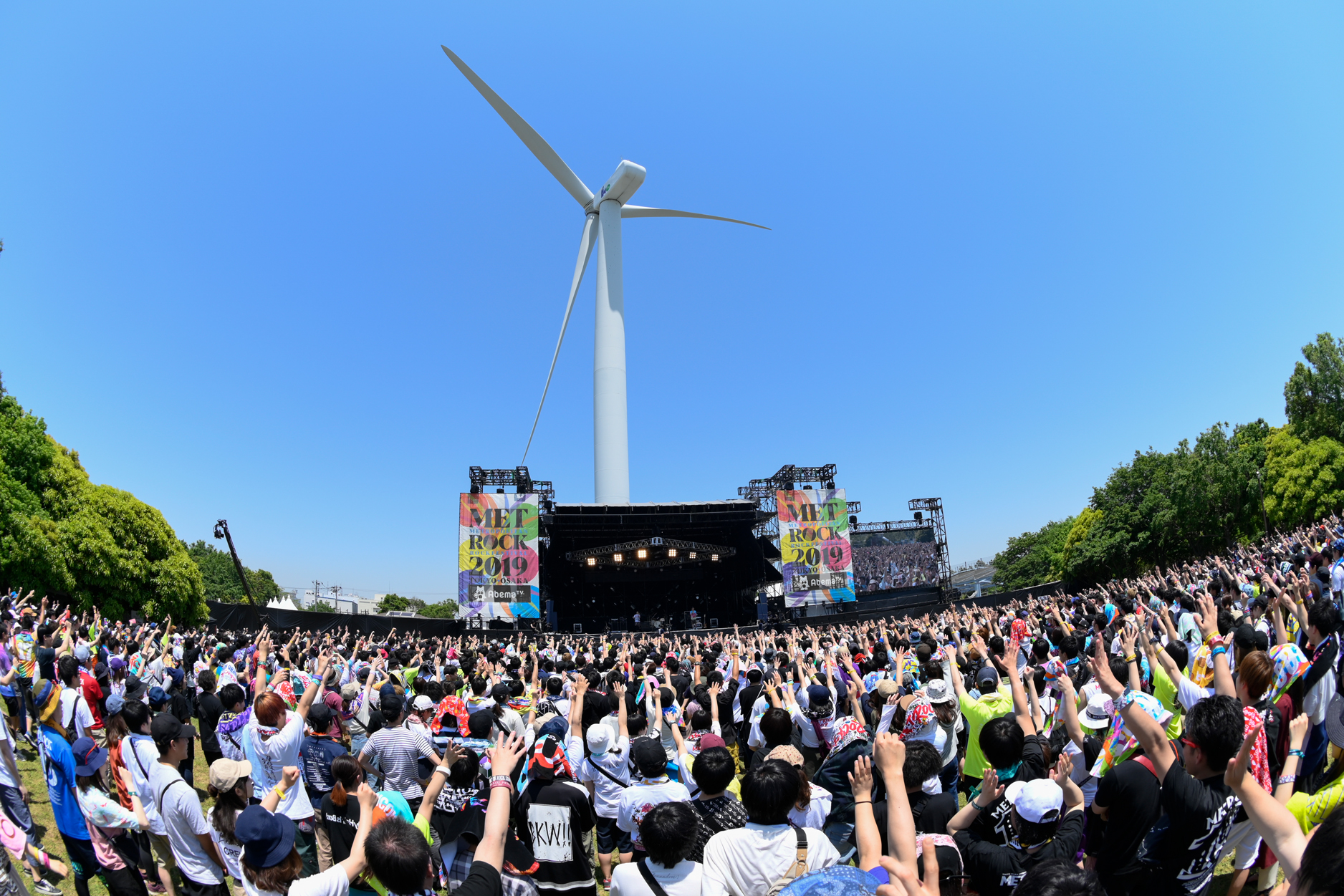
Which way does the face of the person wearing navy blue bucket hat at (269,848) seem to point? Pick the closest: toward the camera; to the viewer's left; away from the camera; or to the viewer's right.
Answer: away from the camera

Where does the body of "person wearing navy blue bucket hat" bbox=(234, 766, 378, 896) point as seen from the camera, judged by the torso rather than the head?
away from the camera

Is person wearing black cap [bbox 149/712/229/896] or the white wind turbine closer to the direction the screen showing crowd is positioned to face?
the person wearing black cap

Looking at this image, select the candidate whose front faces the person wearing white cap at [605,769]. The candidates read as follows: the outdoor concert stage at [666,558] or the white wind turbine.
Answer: the outdoor concert stage

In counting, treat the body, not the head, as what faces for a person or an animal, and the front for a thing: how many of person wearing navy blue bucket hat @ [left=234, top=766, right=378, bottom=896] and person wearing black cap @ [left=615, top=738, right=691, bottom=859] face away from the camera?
2

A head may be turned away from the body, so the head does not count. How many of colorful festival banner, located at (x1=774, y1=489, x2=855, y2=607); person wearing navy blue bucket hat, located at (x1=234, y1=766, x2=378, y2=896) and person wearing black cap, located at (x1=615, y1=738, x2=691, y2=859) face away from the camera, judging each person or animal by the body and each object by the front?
2

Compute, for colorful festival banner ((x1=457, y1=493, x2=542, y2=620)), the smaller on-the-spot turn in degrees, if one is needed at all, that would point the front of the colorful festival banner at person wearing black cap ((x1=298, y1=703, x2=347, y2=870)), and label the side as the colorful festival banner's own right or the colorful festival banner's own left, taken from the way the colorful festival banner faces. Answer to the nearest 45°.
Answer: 0° — it already faces them
